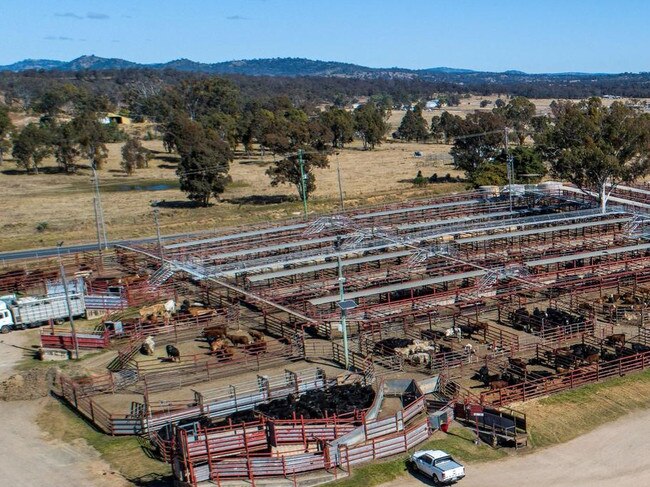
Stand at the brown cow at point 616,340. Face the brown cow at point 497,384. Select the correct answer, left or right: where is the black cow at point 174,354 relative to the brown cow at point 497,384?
right

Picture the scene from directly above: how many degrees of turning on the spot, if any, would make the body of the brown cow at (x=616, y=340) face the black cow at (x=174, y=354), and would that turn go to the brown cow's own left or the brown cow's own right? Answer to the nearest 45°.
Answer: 0° — it already faces it

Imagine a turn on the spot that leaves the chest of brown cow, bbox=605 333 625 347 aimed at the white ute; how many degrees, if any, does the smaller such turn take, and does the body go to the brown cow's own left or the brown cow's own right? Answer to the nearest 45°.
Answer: approximately 90° to the brown cow's own left

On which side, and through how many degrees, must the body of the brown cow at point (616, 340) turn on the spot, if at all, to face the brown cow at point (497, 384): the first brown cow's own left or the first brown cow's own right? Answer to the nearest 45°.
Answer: approximately 45° to the first brown cow's own left

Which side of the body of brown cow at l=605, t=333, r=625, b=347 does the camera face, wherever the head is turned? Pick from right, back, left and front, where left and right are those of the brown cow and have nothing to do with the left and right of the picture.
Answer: left
